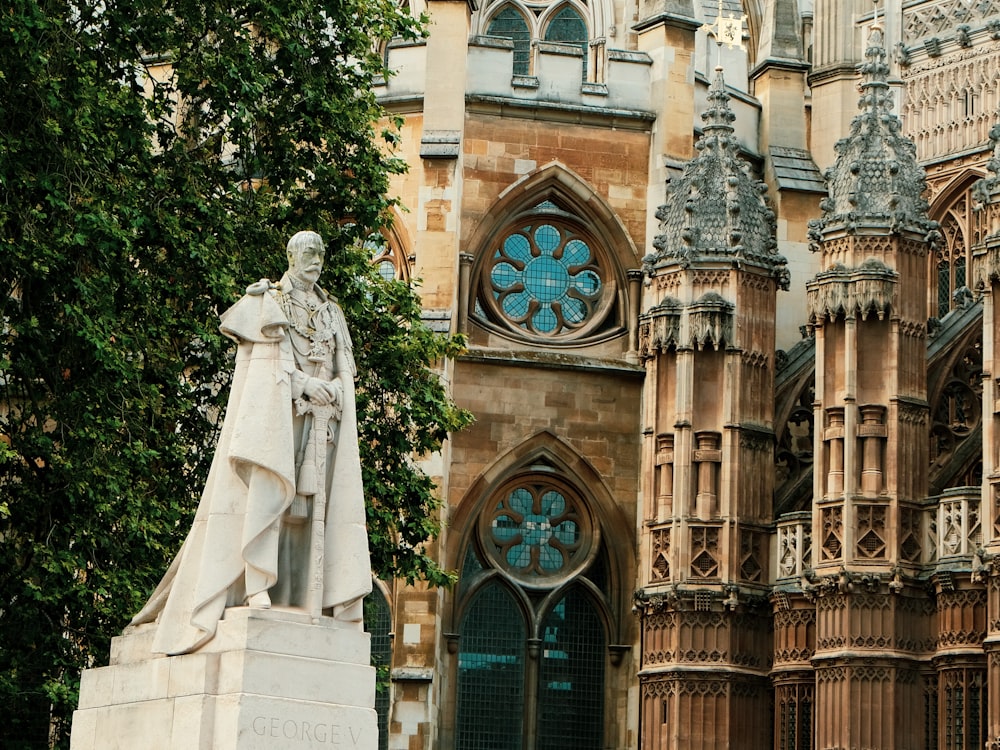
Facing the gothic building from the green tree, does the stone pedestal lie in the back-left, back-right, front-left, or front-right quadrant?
back-right

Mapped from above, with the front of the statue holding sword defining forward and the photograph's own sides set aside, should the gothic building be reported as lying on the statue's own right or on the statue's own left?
on the statue's own left

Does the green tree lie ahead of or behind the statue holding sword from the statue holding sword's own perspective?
behind

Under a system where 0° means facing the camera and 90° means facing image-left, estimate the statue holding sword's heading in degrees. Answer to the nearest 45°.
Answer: approximately 315°
